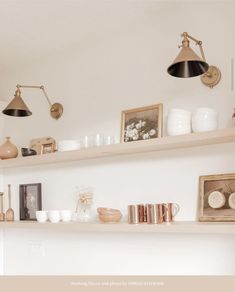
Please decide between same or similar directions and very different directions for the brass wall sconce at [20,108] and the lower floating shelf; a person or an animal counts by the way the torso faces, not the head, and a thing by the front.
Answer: same or similar directions

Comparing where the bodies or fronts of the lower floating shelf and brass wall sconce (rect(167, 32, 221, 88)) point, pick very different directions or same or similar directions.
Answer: same or similar directions

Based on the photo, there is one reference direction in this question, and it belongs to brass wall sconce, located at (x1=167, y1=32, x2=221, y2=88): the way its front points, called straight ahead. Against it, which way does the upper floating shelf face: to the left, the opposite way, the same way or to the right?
the same way

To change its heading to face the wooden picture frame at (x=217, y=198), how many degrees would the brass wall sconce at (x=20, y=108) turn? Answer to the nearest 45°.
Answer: approximately 90° to its left

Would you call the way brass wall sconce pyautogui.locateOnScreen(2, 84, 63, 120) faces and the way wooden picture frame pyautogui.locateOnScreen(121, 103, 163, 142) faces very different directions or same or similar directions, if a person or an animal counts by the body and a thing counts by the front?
same or similar directions

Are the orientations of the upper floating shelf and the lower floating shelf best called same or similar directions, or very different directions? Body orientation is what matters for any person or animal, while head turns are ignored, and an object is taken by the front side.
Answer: same or similar directions

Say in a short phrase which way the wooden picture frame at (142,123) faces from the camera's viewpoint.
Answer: facing the viewer and to the left of the viewer

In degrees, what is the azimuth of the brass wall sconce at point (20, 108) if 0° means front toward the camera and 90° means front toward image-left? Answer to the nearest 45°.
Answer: approximately 45°

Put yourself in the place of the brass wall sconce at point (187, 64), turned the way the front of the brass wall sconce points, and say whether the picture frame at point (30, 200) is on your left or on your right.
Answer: on your right
